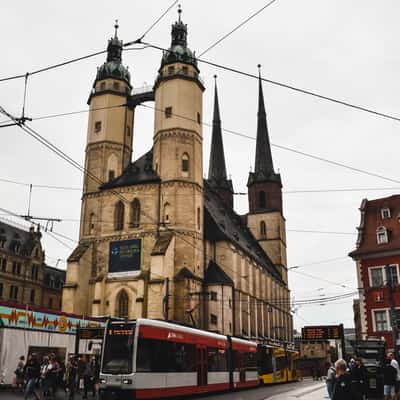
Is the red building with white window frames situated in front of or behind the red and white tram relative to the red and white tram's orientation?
behind

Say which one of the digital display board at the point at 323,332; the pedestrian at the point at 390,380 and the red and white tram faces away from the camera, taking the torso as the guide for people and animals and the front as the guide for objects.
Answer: the pedestrian

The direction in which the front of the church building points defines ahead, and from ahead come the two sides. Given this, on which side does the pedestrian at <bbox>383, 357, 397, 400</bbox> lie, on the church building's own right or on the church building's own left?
on the church building's own left

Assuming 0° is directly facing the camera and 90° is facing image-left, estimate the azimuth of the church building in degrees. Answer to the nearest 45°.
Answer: approximately 45°

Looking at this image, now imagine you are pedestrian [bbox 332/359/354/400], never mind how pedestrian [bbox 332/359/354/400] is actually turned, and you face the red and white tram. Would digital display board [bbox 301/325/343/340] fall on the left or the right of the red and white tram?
right

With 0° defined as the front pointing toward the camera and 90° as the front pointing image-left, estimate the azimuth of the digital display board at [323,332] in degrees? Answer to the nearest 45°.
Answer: approximately 0°

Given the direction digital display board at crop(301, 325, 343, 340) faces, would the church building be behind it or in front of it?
behind

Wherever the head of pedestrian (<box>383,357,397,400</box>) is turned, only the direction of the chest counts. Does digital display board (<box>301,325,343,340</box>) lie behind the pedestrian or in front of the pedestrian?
in front

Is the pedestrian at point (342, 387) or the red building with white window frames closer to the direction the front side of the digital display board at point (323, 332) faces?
the pedestrian

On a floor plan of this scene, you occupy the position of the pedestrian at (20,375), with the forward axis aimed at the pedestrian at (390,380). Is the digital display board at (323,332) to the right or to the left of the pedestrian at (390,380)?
left

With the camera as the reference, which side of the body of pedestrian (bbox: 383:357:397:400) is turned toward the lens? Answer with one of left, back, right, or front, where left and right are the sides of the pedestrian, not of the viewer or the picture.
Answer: back

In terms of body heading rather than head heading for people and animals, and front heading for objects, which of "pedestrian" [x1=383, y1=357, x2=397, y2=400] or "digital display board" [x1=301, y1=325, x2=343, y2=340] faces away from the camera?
the pedestrian
